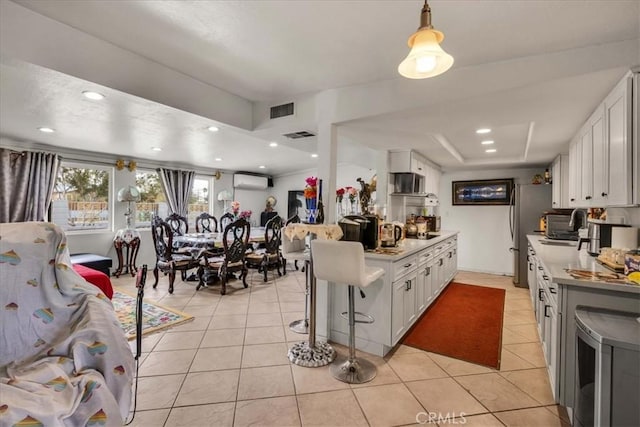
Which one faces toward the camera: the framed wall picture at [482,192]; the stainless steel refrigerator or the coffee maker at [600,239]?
the framed wall picture

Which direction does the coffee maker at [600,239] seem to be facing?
to the viewer's left

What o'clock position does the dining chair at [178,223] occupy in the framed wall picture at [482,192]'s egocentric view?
The dining chair is roughly at 2 o'clock from the framed wall picture.

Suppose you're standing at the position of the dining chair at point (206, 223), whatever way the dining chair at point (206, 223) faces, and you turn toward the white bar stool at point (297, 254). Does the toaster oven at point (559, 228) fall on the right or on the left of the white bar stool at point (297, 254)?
left

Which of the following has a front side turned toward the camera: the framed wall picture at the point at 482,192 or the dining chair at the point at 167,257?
the framed wall picture

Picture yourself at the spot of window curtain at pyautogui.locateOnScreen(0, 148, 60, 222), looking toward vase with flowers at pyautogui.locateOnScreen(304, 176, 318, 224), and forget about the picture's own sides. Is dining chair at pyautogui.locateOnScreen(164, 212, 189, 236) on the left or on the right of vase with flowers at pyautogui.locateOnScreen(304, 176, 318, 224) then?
left

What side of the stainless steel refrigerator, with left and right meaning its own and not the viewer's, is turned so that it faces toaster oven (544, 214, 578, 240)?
left

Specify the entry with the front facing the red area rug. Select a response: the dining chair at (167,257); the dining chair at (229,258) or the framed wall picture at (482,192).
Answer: the framed wall picture

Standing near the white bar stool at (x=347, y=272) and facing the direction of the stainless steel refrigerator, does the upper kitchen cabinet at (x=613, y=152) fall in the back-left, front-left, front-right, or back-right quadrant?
front-right

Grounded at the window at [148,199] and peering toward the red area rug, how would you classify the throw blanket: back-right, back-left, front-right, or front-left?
front-right

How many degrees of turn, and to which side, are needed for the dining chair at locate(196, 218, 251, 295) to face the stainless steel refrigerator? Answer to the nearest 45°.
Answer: approximately 135° to its right

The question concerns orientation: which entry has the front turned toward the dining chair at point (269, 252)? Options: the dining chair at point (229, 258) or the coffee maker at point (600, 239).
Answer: the coffee maker

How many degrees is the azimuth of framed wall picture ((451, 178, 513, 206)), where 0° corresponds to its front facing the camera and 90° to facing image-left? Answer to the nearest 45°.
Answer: approximately 0°

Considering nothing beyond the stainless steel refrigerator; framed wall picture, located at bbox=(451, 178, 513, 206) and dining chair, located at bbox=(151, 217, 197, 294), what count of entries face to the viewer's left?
1

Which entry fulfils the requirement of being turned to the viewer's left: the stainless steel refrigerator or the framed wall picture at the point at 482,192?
the stainless steel refrigerator

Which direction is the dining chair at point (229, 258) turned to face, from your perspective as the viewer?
facing away from the viewer and to the left of the viewer

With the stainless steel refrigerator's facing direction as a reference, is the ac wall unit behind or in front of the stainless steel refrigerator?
in front

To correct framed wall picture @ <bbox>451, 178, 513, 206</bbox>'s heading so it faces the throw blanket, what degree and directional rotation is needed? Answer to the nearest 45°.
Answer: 0° — it already faces it

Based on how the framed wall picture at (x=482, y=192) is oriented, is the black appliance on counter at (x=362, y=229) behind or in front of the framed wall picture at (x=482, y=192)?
in front

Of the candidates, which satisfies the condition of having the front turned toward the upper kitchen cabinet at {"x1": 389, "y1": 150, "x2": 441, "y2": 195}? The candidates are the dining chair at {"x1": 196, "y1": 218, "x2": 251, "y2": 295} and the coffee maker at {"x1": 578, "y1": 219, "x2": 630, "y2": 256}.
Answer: the coffee maker
